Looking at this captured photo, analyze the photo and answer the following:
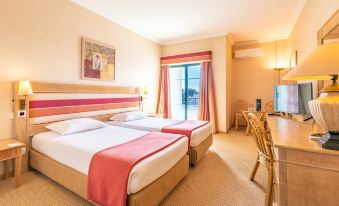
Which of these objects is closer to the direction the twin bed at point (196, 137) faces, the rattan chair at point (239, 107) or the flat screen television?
the flat screen television

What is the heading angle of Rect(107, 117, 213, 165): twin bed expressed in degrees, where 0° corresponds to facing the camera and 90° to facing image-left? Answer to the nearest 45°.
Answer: approximately 315°

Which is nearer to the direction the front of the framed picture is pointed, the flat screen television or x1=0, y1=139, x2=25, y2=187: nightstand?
the flat screen television

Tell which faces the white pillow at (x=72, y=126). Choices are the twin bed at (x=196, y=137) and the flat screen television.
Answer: the flat screen television

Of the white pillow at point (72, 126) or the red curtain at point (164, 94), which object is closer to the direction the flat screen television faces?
the white pillow

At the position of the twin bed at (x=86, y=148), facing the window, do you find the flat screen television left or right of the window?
right

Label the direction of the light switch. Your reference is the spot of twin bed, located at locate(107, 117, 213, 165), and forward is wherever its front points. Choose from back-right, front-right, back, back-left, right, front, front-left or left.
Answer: back-right

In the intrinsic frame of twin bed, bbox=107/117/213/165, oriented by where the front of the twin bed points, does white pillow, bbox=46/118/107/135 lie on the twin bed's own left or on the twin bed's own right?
on the twin bed's own right

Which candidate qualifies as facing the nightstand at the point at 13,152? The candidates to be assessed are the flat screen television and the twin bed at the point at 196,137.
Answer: the flat screen television

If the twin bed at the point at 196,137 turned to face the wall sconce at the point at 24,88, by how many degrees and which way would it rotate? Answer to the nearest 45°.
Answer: approximately 135° to its right

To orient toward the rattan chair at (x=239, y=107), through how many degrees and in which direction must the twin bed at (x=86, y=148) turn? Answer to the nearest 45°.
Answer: approximately 90° to its left

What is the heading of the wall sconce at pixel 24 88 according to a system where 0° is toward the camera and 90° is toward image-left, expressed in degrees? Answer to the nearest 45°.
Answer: approximately 315°
